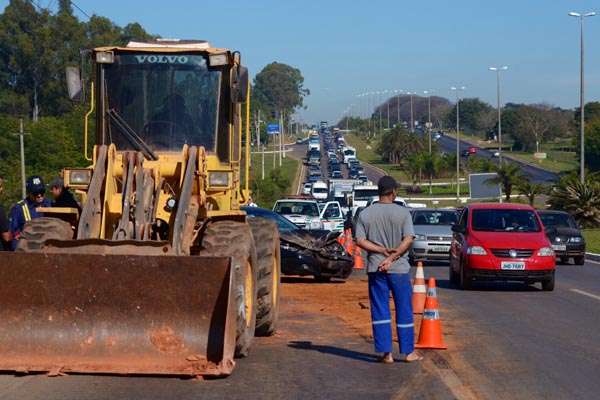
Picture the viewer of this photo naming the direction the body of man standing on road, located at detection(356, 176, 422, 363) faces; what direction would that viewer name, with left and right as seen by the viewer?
facing away from the viewer

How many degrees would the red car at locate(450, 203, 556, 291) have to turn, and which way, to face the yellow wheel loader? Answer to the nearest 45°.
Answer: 0° — it already faces it

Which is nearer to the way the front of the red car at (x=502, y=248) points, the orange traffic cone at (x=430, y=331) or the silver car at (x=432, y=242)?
the orange traffic cone

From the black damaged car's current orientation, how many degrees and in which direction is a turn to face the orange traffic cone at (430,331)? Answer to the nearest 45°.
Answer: approximately 45° to its right

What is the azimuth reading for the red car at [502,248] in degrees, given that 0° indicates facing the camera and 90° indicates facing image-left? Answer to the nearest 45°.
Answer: approximately 0°

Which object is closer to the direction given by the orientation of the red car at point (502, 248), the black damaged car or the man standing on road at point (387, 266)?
the man standing on road

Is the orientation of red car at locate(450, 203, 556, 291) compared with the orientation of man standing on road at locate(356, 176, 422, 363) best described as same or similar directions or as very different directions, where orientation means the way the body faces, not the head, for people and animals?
very different directions

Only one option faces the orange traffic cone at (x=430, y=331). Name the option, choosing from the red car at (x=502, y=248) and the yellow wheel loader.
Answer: the red car

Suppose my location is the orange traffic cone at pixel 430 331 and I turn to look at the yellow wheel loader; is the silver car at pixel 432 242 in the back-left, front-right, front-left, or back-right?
back-right

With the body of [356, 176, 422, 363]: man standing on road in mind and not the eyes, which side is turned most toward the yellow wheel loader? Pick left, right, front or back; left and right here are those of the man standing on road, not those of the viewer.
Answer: left
